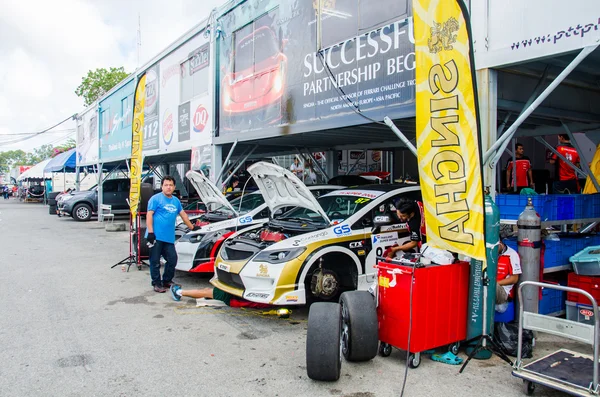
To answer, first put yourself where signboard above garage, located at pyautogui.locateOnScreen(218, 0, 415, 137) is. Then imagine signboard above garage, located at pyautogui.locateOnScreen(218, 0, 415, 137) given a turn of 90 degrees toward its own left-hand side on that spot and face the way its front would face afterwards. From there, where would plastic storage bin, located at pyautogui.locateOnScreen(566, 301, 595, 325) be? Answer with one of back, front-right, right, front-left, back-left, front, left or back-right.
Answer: front

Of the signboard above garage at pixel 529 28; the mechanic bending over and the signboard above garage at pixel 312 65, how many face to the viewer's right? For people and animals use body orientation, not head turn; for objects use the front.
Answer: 0

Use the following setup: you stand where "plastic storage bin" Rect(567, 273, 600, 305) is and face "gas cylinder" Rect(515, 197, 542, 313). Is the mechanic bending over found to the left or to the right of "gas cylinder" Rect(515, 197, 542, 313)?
right

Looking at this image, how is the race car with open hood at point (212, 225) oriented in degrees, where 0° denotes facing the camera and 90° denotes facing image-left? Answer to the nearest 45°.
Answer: approximately 45°

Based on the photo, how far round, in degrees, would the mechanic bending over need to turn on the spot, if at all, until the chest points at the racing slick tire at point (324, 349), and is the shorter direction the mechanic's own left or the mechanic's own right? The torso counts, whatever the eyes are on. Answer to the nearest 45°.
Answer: approximately 90° to the mechanic's own left

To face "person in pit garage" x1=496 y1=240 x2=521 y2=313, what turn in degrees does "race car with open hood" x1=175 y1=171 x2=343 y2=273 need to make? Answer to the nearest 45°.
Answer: approximately 90° to its left

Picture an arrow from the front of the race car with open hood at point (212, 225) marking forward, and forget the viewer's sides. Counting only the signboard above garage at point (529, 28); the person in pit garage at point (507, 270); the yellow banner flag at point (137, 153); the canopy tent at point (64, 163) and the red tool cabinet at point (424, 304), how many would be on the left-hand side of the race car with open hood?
3

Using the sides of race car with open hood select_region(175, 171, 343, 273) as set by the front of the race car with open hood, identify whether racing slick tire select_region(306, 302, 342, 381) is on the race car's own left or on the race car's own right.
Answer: on the race car's own left

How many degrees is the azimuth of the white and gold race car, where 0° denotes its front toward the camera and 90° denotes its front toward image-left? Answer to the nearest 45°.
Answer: approximately 45°

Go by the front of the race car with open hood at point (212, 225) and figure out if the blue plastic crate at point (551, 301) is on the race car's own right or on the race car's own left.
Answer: on the race car's own left

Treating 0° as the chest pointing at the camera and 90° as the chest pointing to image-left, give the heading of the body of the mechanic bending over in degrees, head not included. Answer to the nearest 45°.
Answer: approximately 90°
